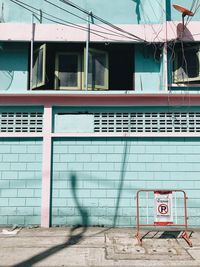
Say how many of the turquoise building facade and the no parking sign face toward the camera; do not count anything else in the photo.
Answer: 2

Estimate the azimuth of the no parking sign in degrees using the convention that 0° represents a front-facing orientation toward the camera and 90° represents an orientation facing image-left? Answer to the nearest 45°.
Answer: approximately 0°
